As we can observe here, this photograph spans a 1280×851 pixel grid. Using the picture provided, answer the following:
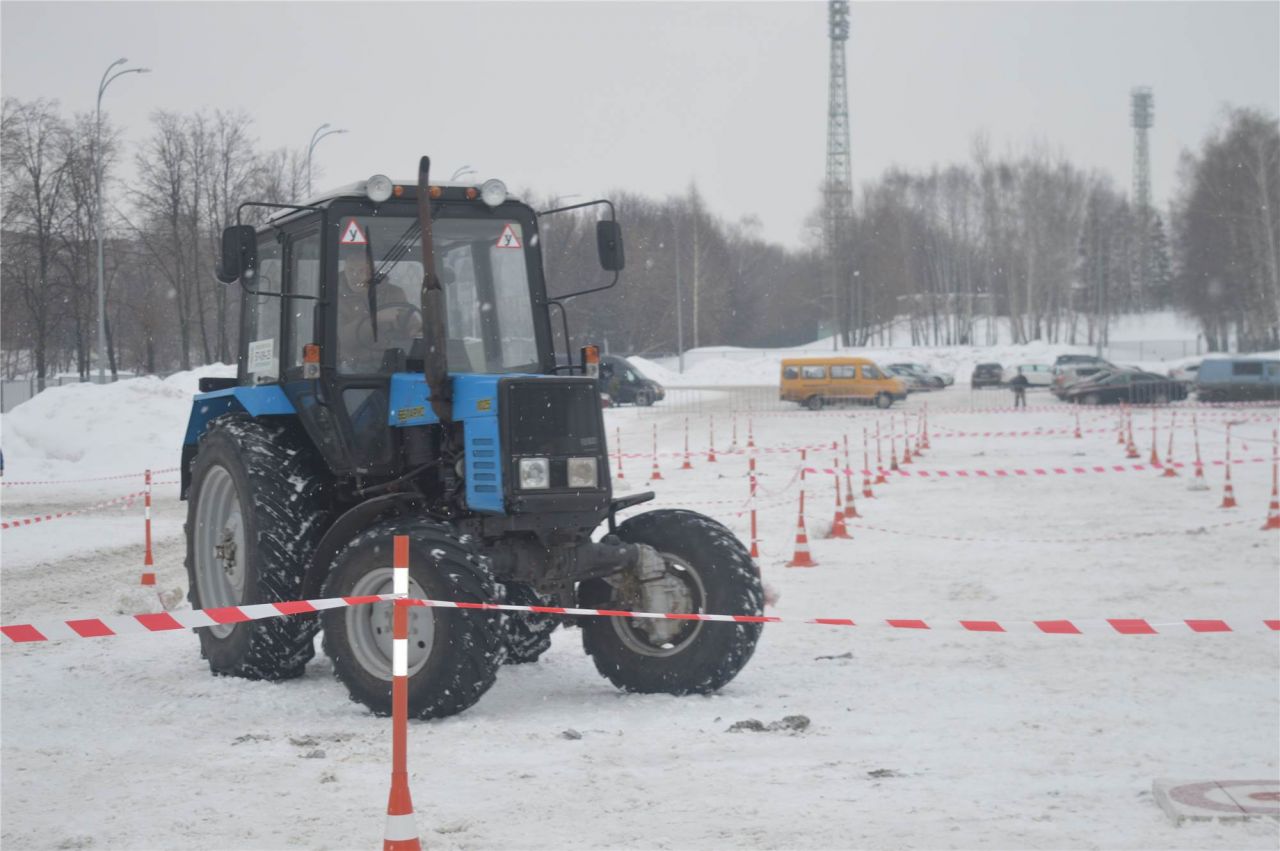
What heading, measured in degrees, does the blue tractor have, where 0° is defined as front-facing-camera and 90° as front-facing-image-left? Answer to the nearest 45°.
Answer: approximately 315°

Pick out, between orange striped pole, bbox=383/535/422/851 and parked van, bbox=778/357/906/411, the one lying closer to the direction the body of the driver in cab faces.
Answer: the orange striped pole

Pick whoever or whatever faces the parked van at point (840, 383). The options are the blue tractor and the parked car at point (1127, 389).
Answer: the parked car at point (1127, 389)

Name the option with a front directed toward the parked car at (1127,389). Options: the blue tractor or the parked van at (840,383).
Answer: the parked van at (840,383)

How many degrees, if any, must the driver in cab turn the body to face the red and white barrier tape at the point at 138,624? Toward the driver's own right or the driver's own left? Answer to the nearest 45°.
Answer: approximately 45° to the driver's own right

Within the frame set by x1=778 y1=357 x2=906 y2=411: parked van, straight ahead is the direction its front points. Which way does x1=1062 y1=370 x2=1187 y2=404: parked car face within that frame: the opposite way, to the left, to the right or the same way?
the opposite way

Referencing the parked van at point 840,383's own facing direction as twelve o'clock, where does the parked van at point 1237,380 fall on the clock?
the parked van at point 1237,380 is roughly at 12 o'clock from the parked van at point 840,383.

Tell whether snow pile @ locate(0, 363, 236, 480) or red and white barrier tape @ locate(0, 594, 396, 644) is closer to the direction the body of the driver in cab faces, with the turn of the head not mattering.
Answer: the red and white barrier tape

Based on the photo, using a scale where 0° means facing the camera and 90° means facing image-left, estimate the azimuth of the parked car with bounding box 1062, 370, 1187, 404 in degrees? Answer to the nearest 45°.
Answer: approximately 90°

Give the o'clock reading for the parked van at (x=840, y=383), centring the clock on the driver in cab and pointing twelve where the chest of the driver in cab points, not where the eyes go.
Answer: The parked van is roughly at 8 o'clock from the driver in cab.

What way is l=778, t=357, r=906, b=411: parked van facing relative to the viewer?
to the viewer's right

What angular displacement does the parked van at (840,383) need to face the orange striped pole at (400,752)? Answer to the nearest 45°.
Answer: approximately 90° to its right

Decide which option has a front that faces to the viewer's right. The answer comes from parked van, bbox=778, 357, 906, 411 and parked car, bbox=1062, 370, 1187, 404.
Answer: parked van, bbox=778, 357, 906, 411

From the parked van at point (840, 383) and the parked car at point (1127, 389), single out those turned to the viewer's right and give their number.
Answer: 1
